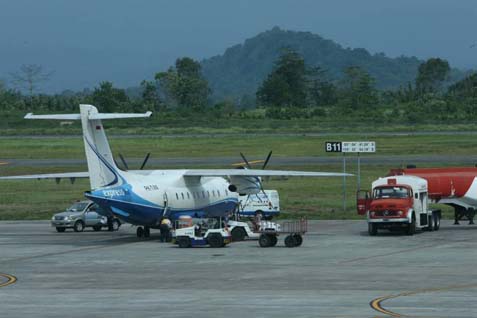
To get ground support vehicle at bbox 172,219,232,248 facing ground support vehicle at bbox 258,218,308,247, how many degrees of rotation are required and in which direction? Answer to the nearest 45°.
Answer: approximately 180°

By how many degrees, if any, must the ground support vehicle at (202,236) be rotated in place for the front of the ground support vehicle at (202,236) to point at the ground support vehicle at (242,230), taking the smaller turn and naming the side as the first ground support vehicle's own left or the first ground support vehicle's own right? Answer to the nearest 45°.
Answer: approximately 135° to the first ground support vehicle's own right

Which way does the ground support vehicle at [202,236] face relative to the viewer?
to the viewer's left

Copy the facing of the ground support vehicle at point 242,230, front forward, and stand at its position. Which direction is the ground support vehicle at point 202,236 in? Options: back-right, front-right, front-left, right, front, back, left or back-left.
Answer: front-left

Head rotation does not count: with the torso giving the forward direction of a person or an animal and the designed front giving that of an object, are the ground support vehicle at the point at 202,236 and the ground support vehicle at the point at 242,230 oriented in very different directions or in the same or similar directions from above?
same or similar directions

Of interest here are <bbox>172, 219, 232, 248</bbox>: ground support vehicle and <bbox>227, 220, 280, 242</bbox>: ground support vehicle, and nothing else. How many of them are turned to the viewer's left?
2

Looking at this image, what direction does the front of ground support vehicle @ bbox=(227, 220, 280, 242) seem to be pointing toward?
to the viewer's left
